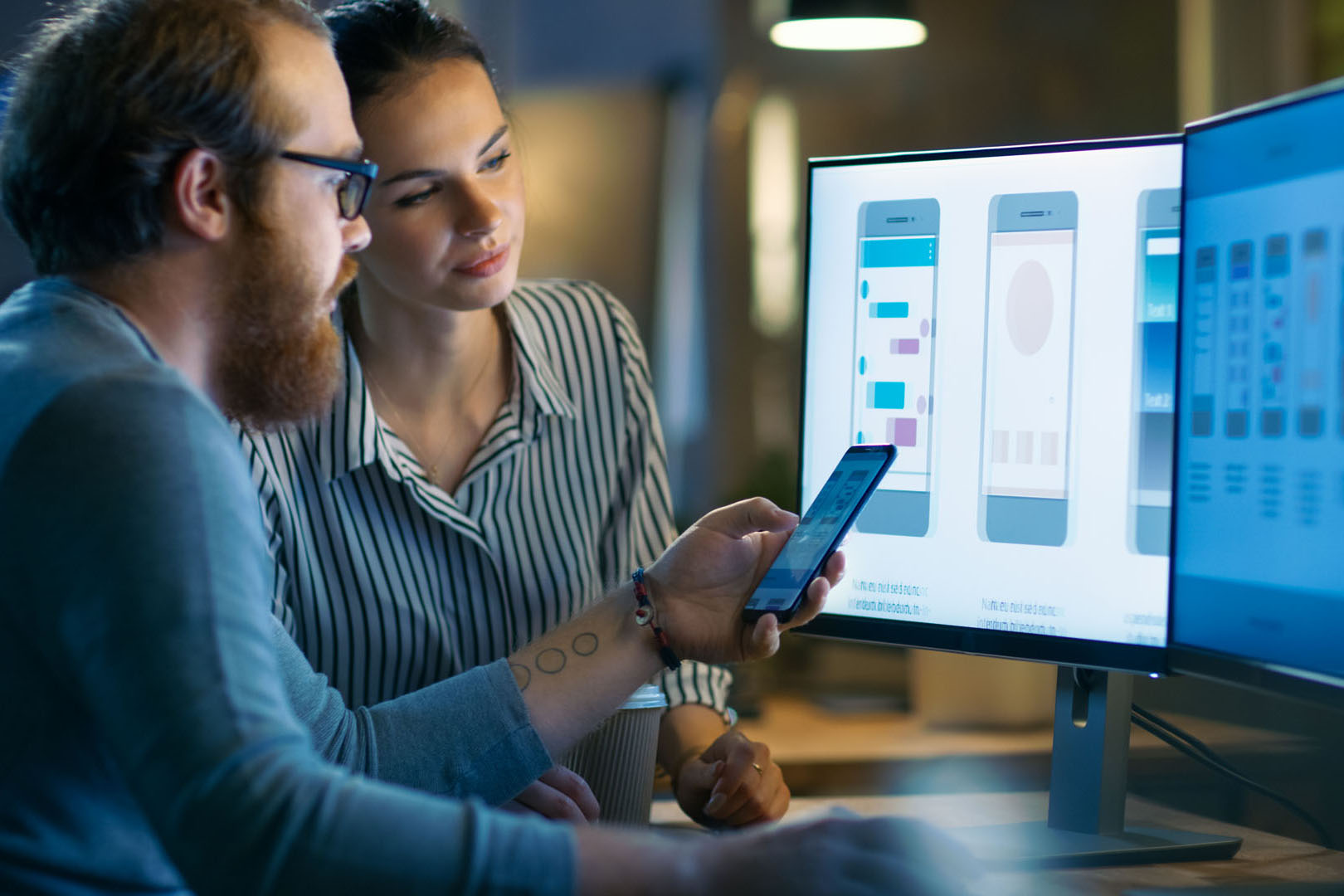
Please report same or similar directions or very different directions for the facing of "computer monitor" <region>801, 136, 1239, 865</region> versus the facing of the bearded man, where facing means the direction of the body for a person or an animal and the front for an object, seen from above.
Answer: very different directions

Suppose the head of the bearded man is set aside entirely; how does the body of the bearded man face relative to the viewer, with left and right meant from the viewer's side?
facing to the right of the viewer

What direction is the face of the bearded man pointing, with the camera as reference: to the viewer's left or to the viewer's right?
to the viewer's right

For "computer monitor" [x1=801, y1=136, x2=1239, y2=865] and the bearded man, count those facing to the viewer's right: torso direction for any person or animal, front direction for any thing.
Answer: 1

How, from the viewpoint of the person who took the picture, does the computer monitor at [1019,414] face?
facing the viewer and to the left of the viewer

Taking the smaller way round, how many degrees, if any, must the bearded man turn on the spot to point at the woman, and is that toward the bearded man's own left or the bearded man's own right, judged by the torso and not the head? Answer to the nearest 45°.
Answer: approximately 90° to the bearded man's own left

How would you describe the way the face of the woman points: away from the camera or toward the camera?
toward the camera

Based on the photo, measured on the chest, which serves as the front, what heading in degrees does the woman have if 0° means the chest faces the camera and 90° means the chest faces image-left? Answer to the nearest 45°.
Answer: approximately 315°

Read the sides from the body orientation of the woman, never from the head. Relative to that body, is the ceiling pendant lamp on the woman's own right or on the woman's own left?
on the woman's own left
